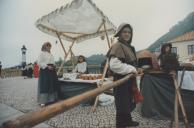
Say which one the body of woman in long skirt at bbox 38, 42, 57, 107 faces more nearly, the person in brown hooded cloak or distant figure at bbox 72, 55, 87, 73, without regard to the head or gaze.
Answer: the person in brown hooded cloak

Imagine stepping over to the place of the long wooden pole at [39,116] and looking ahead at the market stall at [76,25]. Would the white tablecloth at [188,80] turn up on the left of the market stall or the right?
right

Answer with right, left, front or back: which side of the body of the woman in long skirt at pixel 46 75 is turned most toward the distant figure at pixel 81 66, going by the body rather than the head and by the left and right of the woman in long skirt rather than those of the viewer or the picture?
left

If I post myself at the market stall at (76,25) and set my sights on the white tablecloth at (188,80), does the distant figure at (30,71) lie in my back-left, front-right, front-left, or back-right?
back-left

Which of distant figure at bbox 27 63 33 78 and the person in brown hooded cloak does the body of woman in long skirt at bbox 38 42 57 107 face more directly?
the person in brown hooded cloak

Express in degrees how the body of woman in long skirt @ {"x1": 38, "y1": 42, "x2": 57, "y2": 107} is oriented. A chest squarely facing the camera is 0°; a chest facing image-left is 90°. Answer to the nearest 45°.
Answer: approximately 315°
